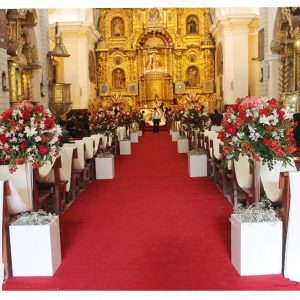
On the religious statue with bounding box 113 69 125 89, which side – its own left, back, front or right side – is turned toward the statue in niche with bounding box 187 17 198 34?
left

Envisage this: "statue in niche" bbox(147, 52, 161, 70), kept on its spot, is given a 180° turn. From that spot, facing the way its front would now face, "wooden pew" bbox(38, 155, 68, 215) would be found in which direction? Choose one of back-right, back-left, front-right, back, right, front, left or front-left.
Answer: back

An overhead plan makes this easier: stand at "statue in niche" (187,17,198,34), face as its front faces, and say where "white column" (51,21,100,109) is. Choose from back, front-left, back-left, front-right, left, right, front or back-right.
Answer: front-right

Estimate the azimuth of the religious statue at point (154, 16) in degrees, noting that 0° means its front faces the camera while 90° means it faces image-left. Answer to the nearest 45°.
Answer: approximately 0°

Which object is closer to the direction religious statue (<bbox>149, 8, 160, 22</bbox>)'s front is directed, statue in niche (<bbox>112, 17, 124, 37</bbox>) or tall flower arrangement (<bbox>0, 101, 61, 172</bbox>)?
the tall flower arrangement

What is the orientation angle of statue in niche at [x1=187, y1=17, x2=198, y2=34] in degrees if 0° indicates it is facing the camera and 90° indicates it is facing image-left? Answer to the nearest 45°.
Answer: approximately 0°

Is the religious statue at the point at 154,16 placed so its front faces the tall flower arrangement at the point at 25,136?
yes

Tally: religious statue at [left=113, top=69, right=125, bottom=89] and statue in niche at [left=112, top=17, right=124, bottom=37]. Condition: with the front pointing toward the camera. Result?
2
